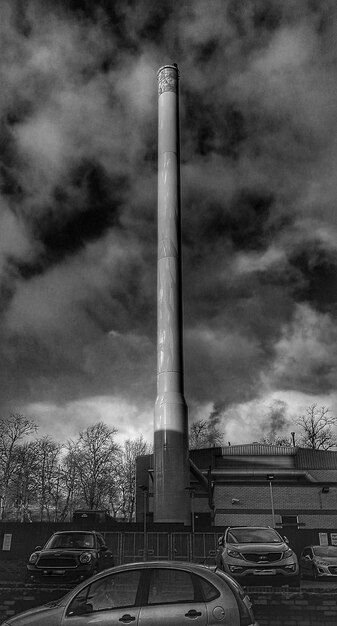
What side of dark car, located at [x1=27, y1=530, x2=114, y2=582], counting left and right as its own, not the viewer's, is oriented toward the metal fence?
back

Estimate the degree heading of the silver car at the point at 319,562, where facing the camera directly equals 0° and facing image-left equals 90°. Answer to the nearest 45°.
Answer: approximately 315°

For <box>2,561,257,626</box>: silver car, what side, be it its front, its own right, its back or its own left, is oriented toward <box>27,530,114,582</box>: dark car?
right

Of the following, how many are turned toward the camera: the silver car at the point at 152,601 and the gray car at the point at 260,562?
1

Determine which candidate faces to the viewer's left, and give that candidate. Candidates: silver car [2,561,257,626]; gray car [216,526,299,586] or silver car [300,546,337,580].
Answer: silver car [2,561,257,626]

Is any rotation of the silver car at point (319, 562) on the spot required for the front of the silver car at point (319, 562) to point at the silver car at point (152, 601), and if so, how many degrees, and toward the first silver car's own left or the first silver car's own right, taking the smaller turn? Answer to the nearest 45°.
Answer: approximately 45° to the first silver car's own right

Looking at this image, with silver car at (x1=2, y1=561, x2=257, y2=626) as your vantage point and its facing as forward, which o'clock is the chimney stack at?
The chimney stack is roughly at 3 o'clock from the silver car.

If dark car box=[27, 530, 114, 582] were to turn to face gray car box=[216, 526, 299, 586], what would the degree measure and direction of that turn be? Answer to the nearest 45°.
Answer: approximately 135° to its left

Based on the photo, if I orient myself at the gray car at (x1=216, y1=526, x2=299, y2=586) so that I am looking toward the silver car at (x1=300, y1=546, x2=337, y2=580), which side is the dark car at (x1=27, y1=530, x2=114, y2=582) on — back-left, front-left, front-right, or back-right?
back-left

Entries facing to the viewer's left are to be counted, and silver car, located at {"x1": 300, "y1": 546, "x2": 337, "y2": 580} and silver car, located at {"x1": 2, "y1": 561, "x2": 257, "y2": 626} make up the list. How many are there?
1

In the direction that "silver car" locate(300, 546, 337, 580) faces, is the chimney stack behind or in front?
behind

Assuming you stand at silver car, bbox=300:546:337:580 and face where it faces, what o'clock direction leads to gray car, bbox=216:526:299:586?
The gray car is roughly at 2 o'clock from the silver car.

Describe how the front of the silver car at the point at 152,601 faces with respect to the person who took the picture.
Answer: facing to the left of the viewer

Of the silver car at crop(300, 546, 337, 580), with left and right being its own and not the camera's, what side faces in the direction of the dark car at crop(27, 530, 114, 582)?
right
